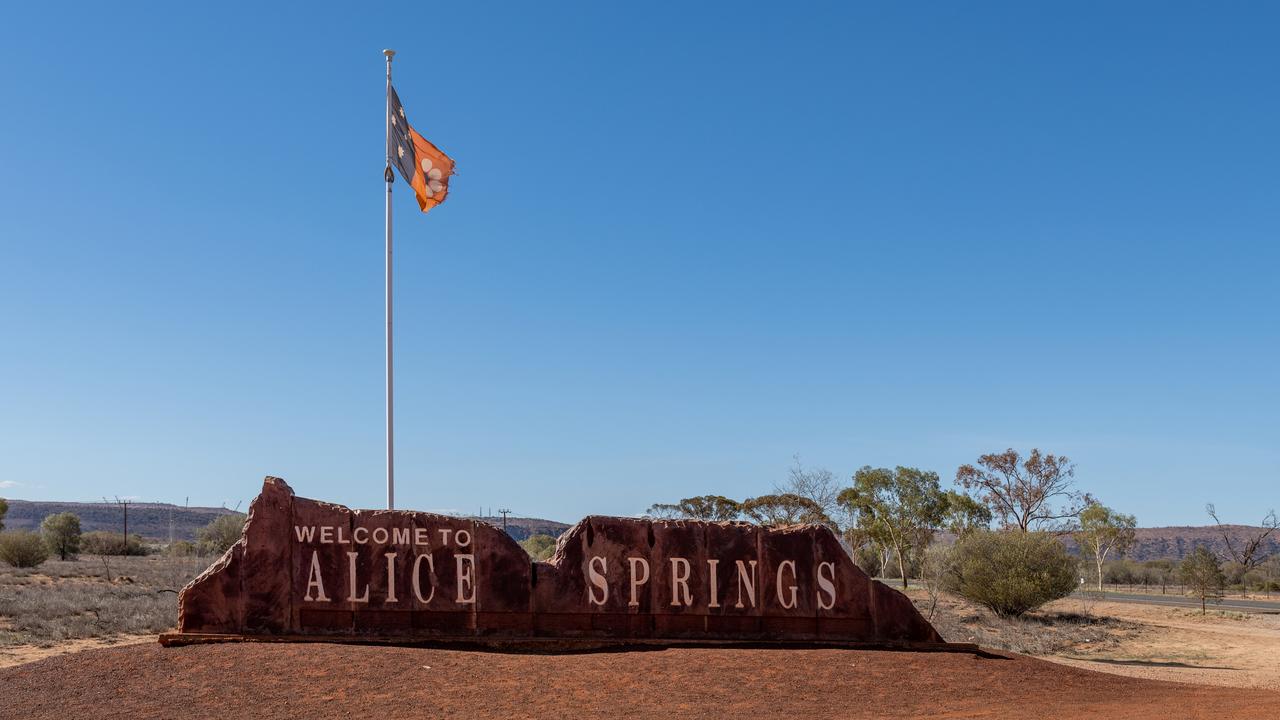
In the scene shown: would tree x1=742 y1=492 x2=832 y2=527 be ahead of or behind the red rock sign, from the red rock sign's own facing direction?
behind

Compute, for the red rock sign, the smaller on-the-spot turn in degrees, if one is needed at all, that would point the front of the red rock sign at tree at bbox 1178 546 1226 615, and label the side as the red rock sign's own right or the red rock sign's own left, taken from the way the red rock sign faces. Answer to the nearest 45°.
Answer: approximately 135° to the red rock sign's own left

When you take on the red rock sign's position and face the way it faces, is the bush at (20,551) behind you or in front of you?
behind

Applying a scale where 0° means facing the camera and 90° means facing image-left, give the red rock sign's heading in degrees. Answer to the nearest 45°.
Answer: approximately 0°

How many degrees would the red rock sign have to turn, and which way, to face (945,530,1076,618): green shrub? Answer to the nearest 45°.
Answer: approximately 135° to its left

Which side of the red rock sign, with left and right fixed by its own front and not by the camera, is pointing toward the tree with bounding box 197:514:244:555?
back

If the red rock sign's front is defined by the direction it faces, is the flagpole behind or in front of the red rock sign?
behind
